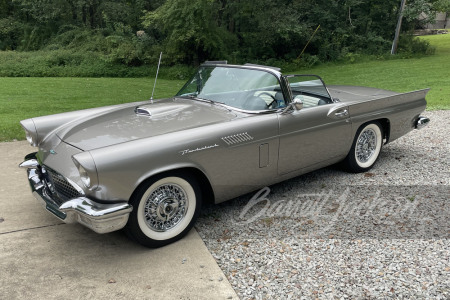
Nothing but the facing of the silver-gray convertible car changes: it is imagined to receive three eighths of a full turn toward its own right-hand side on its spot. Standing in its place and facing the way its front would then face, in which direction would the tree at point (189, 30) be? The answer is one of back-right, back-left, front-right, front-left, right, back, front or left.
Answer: front

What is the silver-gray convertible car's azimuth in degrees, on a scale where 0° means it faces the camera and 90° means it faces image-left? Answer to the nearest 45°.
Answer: approximately 45°
